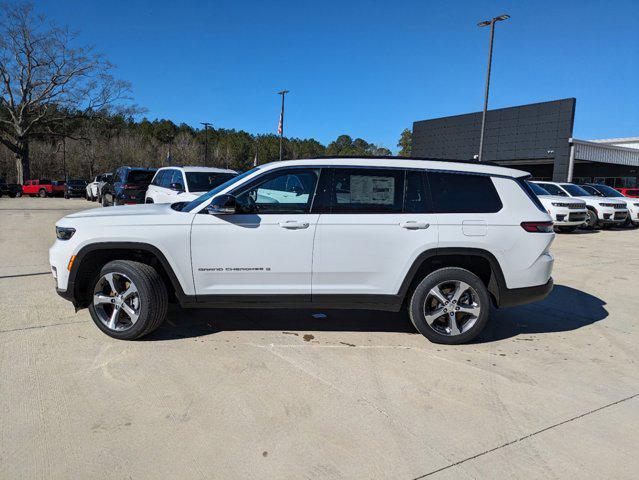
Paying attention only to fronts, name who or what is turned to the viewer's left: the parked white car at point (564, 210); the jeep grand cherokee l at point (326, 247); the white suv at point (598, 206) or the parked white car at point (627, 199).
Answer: the jeep grand cherokee l

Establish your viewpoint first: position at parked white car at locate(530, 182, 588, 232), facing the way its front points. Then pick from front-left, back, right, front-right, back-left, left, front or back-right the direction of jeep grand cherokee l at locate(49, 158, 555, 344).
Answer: front-right

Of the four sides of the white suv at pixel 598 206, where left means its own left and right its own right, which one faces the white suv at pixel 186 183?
right

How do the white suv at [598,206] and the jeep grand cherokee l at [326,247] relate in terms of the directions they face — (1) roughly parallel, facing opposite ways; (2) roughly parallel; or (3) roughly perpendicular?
roughly perpendicular

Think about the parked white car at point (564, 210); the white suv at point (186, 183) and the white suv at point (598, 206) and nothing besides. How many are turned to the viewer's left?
0

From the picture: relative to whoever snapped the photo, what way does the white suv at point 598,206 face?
facing the viewer and to the right of the viewer

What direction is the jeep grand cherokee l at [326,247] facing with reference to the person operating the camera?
facing to the left of the viewer

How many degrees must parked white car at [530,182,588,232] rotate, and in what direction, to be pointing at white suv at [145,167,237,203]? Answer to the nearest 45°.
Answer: approximately 90° to its right

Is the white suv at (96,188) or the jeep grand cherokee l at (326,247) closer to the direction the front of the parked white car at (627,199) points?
the jeep grand cherokee l

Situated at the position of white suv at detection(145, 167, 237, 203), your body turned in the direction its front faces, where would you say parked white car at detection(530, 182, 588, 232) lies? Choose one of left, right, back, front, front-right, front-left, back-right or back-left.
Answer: front-left

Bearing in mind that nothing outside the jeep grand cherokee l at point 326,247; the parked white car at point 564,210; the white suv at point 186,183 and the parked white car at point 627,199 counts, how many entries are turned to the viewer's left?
1

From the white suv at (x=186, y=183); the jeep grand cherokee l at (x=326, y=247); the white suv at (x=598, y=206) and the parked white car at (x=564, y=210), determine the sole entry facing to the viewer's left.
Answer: the jeep grand cherokee l

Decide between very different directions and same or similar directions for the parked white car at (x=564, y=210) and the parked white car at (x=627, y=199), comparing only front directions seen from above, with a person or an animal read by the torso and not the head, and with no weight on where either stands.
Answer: same or similar directions

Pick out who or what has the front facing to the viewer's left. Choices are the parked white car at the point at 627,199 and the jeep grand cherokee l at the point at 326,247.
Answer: the jeep grand cherokee l

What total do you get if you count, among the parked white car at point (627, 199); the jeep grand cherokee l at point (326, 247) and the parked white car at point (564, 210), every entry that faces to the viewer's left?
1

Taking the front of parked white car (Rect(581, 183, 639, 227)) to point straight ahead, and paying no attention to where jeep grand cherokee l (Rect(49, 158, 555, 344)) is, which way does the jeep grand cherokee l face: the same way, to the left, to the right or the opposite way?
to the right
